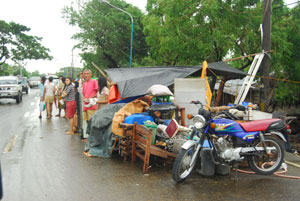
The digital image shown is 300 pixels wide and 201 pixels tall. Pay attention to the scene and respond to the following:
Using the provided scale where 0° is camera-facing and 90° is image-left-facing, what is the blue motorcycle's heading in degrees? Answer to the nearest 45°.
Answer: approximately 45°

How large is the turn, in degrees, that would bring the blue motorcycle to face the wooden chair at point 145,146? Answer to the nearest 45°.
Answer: approximately 45° to its right

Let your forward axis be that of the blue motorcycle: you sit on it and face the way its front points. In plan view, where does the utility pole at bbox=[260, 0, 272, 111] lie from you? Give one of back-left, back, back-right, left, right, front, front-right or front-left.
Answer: back-right
